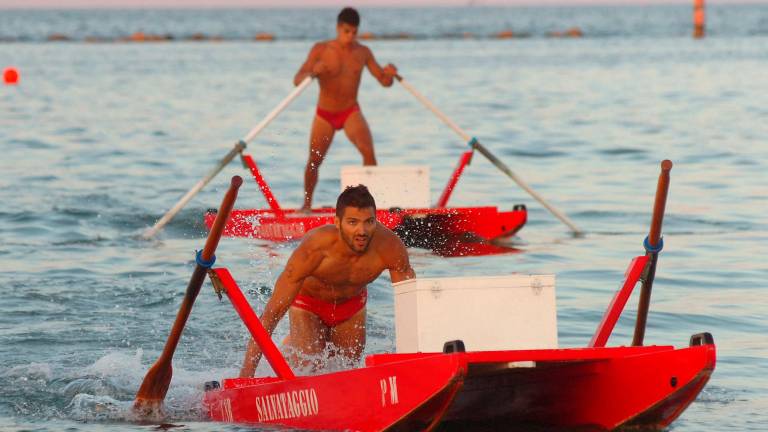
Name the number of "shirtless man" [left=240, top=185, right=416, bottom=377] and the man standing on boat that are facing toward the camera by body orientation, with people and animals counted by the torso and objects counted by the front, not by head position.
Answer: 2

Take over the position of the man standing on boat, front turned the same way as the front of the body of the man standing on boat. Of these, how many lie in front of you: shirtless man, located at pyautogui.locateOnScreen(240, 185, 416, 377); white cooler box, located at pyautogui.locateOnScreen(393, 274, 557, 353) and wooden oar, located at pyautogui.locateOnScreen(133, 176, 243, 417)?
3

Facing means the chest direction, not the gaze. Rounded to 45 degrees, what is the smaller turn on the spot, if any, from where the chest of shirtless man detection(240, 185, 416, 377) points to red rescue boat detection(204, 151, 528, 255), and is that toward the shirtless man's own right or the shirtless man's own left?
approximately 180°

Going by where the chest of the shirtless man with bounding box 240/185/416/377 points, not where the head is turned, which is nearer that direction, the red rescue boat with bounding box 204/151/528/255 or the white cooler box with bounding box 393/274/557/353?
the white cooler box

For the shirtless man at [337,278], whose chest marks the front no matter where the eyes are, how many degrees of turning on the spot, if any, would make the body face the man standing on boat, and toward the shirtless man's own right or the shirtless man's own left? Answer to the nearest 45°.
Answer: approximately 180°

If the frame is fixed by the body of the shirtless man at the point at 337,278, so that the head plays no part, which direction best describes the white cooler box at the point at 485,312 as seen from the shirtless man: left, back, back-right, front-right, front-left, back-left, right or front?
front-left

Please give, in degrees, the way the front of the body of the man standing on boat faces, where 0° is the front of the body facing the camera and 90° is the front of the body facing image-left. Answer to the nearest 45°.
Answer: approximately 0°

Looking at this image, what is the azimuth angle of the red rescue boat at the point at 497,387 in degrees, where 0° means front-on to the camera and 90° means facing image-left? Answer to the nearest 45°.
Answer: approximately 315°

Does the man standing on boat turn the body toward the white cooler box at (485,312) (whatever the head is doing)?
yes

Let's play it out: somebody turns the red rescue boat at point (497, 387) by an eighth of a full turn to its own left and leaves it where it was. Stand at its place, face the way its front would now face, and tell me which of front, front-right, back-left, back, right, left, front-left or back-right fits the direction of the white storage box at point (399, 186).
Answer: left

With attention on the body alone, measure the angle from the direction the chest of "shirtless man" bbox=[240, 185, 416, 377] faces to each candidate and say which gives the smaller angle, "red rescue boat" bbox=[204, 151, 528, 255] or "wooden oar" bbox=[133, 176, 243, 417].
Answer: the wooden oar

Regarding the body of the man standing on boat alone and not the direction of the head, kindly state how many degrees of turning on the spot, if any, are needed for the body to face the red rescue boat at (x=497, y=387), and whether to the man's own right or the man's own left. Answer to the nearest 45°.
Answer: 0° — they already face it
